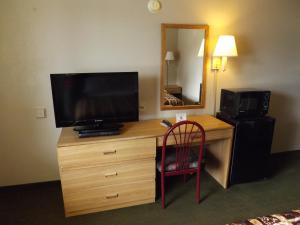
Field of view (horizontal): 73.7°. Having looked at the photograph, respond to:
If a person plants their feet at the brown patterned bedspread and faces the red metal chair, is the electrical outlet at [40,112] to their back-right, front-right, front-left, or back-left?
front-left

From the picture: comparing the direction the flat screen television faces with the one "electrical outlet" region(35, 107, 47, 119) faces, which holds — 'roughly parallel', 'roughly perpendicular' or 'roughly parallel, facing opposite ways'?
roughly parallel

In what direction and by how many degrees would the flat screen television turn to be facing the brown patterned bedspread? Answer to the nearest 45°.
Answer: approximately 45° to its left

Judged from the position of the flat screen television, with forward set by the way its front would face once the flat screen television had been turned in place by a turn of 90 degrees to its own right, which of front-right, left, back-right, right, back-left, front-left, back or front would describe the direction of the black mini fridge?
back

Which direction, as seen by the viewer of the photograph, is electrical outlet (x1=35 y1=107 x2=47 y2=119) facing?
facing the viewer

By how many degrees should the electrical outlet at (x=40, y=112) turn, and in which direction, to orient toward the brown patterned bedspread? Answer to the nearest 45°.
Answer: approximately 45° to its left

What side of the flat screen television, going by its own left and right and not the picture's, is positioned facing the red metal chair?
left

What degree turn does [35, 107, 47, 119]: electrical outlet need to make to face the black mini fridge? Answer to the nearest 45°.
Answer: approximately 45° to its left

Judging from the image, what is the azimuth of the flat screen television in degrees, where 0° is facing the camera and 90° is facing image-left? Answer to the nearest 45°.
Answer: approximately 0°

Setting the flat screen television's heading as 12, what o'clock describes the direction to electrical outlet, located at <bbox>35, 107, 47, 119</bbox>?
The electrical outlet is roughly at 4 o'clock from the flat screen television.

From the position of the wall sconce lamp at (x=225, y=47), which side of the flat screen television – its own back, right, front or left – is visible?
left

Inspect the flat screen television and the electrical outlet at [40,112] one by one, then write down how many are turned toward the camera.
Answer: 2

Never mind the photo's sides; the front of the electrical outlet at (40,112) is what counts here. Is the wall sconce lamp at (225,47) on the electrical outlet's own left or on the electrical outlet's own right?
on the electrical outlet's own left

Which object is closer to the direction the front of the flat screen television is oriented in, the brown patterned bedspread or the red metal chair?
the brown patterned bedspread
